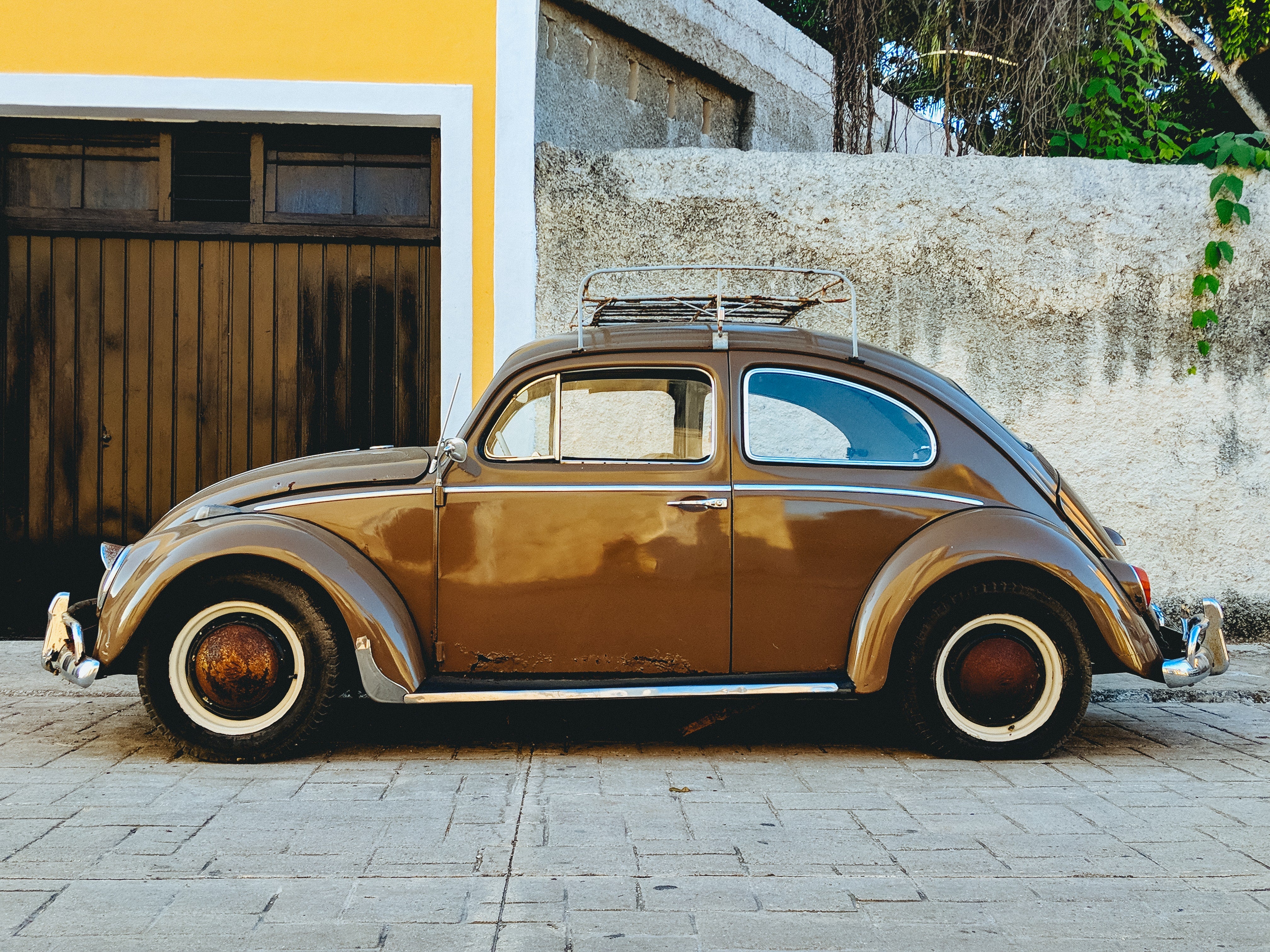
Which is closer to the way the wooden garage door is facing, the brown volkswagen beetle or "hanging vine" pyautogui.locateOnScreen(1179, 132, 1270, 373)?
the brown volkswagen beetle

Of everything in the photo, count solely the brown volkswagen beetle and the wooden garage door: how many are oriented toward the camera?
1

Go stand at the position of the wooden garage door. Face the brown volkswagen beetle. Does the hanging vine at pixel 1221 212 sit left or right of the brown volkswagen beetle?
left

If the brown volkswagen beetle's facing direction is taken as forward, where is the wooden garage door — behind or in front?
in front

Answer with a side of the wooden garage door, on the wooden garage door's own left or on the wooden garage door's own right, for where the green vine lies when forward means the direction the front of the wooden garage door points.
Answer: on the wooden garage door's own left

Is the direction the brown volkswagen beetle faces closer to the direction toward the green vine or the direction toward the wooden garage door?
the wooden garage door

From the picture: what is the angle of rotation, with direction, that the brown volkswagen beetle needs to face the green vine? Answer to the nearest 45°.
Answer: approximately 135° to its right

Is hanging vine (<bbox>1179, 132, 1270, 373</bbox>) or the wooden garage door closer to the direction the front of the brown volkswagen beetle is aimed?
the wooden garage door

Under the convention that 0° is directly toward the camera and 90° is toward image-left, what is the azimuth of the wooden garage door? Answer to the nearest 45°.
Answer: approximately 0°

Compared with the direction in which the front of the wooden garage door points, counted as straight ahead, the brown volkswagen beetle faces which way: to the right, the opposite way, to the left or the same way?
to the right

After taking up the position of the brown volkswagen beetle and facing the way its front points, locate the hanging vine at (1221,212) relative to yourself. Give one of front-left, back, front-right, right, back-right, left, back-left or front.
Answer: back-right

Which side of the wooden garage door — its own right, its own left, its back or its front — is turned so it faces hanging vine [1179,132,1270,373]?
left

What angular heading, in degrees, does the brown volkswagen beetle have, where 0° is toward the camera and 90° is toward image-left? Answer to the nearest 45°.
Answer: approximately 90°
